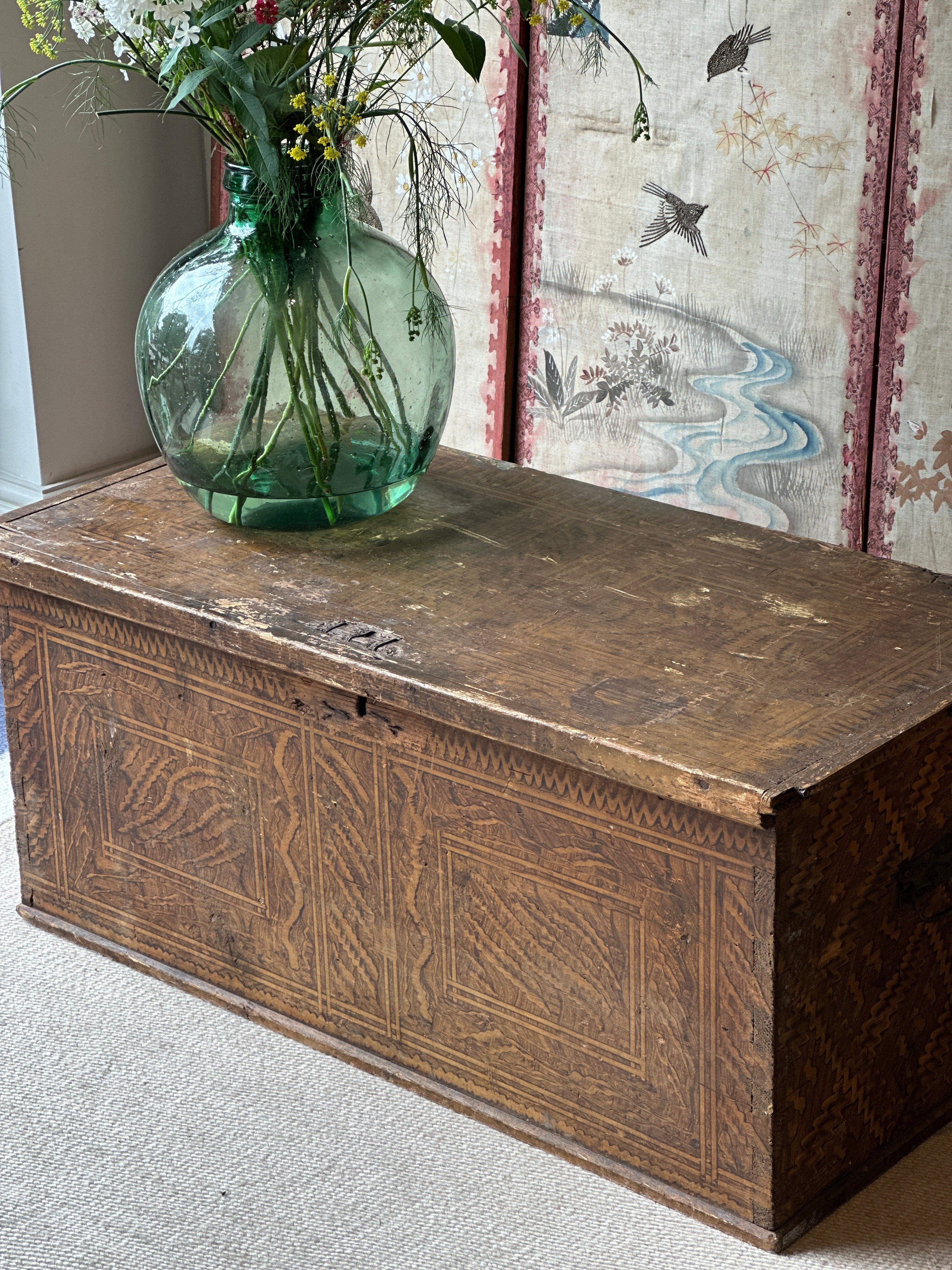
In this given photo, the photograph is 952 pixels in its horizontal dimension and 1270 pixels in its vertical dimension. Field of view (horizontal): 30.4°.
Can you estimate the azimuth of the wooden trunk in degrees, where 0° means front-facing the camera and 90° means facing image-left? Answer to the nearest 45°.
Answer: approximately 45°
